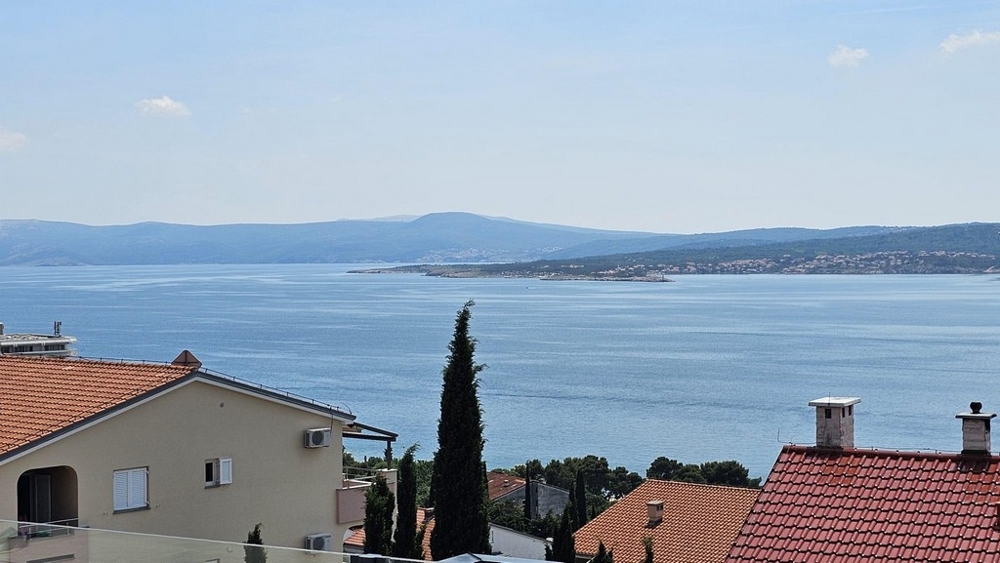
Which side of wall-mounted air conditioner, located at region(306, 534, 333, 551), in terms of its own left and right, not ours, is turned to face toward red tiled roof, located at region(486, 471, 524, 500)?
back

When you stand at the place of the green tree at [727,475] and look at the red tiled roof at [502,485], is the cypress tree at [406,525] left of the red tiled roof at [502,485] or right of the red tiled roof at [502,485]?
left

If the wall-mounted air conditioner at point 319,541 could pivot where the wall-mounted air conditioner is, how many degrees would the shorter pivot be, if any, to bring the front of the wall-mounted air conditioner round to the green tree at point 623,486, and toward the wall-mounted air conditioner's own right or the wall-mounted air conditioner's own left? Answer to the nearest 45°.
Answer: approximately 180°

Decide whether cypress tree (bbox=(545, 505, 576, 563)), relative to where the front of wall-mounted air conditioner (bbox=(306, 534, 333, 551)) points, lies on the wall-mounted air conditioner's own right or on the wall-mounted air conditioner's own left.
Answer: on the wall-mounted air conditioner's own left

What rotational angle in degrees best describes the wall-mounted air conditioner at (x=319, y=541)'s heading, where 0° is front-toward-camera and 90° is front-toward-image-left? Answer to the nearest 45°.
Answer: approximately 0°

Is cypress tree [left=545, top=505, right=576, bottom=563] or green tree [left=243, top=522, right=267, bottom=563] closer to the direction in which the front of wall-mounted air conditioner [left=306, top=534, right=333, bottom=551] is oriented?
the green tree

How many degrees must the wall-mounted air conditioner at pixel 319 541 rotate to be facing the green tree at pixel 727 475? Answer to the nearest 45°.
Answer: approximately 135° to its left

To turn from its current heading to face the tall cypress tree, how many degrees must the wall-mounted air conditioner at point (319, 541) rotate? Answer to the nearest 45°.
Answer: approximately 135° to its left
